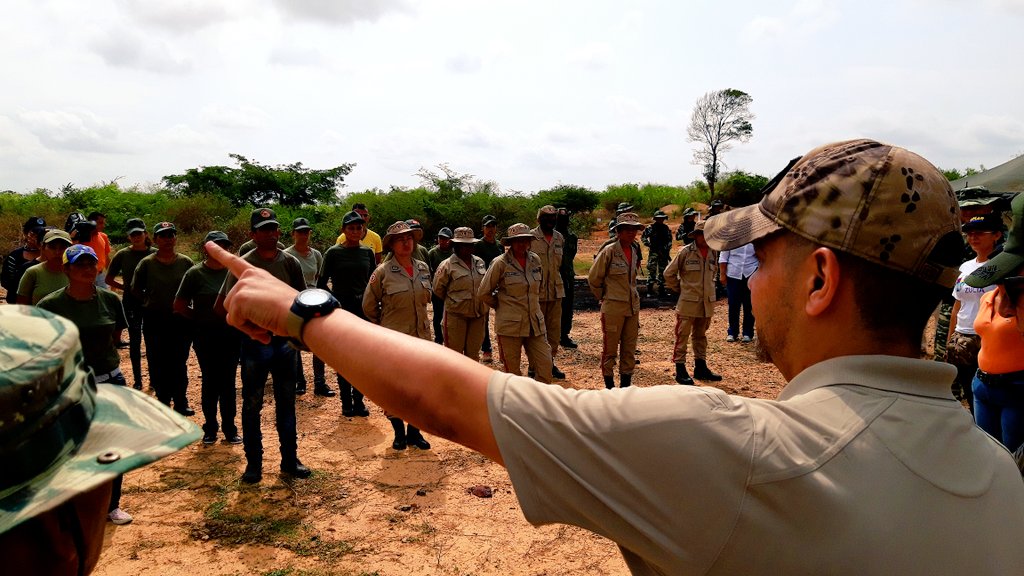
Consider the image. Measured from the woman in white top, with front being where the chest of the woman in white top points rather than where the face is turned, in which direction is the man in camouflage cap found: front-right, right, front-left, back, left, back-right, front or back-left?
front-left

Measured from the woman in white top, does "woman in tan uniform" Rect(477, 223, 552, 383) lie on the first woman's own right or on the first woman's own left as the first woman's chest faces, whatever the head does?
on the first woman's own right

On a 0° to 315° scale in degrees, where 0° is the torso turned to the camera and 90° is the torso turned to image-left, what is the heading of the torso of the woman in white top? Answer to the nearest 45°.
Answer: approximately 45°

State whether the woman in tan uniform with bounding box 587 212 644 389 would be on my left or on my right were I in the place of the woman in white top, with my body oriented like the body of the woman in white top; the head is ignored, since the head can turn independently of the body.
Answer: on my right

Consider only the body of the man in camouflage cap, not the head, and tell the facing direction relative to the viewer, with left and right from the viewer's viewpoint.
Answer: facing away from the viewer and to the left of the viewer

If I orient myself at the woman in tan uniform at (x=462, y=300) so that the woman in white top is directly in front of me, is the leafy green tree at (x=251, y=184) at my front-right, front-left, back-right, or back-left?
back-left

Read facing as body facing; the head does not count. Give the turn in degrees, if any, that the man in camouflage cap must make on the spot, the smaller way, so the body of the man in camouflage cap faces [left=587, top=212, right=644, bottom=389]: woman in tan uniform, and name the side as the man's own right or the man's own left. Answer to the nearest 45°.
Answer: approximately 45° to the man's own right
